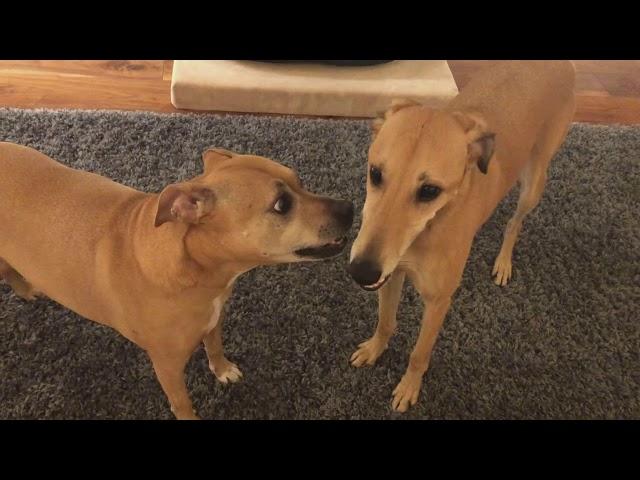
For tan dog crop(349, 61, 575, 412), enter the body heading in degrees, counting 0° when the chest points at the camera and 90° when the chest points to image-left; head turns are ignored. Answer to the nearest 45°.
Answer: approximately 45°

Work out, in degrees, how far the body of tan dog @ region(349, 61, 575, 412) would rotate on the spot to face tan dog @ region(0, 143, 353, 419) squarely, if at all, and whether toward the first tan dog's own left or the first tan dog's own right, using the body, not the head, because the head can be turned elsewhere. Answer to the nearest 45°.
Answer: approximately 45° to the first tan dog's own right
